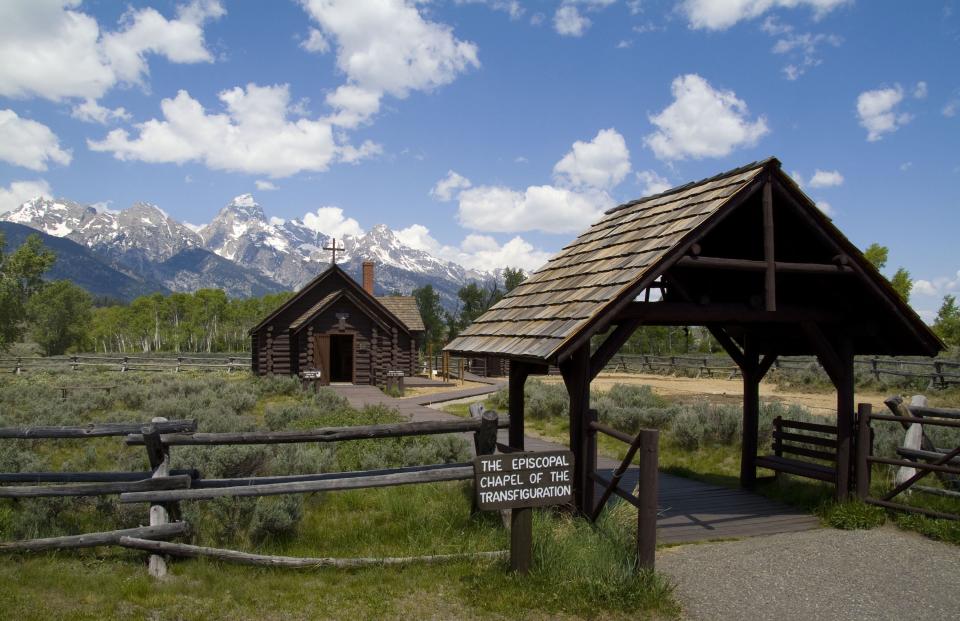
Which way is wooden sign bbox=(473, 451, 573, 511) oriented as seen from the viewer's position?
toward the camera

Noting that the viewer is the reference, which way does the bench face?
facing the viewer and to the left of the viewer

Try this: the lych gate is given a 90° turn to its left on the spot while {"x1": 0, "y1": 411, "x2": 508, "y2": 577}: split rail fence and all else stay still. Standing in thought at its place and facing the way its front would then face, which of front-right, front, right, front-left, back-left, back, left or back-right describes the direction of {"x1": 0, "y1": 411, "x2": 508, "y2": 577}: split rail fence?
back

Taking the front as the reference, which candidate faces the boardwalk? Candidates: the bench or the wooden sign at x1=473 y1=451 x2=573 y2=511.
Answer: the bench

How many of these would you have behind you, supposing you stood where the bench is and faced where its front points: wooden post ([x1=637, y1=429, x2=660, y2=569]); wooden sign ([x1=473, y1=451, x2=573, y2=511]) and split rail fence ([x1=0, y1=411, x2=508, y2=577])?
0

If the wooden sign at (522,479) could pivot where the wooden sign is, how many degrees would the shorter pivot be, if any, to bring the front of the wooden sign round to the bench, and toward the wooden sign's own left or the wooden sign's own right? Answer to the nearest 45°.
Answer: approximately 135° to the wooden sign's own left

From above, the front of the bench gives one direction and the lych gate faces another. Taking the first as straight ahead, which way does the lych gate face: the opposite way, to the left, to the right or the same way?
to the left

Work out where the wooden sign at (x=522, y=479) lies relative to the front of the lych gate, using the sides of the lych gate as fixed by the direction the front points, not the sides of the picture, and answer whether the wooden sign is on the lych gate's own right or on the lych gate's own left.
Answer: on the lych gate's own right

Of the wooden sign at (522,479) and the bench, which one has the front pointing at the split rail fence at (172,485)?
the bench

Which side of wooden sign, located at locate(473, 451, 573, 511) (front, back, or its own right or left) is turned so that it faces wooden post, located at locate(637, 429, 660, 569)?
left

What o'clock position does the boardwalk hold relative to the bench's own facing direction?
The boardwalk is roughly at 12 o'clock from the bench.

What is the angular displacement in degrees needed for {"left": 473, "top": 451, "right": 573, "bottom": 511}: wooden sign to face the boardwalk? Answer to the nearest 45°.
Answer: approximately 135° to its left

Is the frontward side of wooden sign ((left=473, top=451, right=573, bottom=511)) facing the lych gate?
no

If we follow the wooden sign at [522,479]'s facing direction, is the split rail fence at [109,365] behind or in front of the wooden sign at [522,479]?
behind

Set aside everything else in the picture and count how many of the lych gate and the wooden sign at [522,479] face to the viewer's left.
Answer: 0

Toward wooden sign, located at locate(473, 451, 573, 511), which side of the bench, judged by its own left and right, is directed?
front
